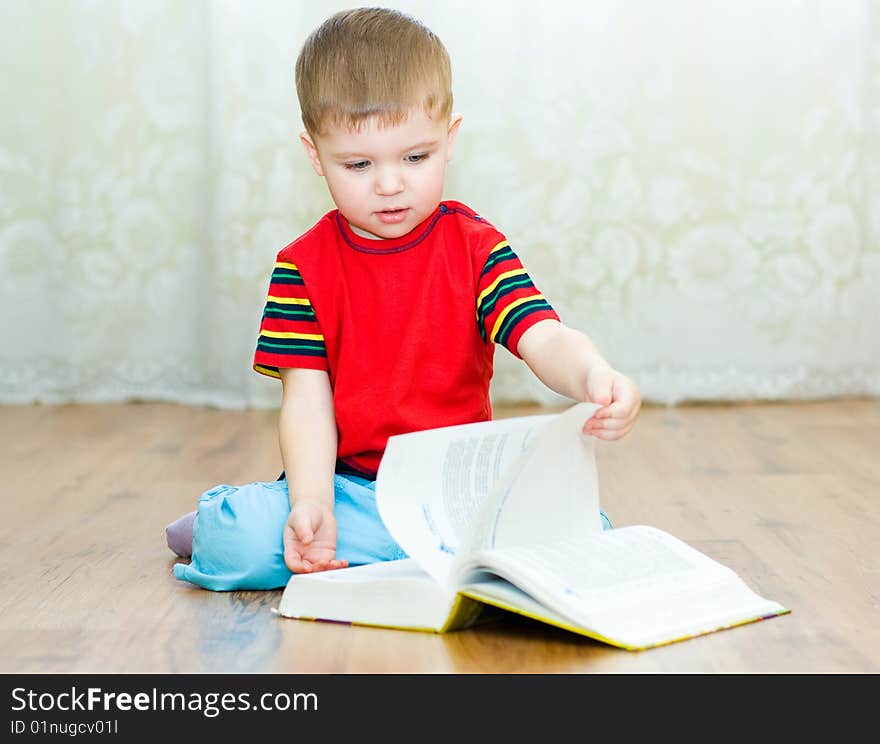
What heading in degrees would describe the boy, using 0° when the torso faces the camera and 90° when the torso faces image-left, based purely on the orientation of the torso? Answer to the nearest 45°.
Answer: approximately 0°
